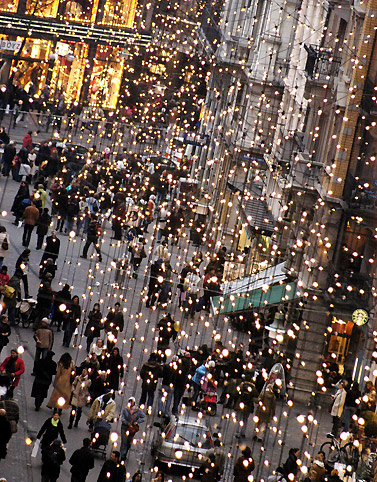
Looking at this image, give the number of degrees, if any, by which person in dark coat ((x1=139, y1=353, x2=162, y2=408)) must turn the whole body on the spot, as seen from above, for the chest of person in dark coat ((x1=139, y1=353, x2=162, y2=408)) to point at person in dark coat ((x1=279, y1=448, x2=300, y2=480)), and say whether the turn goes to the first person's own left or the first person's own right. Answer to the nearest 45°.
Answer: approximately 135° to the first person's own right

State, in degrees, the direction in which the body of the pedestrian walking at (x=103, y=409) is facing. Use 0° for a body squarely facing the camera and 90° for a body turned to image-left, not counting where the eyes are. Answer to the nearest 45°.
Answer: approximately 0°

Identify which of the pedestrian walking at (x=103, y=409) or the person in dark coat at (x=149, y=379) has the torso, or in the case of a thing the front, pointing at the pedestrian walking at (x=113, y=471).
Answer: the pedestrian walking at (x=103, y=409)

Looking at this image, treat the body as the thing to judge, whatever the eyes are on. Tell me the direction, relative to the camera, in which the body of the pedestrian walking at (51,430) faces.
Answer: toward the camera

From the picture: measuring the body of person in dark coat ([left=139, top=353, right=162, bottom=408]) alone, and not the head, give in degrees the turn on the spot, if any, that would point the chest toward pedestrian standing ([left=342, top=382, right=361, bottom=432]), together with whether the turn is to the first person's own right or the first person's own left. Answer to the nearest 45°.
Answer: approximately 90° to the first person's own right

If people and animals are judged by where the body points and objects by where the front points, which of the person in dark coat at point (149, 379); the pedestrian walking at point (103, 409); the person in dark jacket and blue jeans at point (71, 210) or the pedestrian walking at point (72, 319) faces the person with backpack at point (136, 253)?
the person in dark coat

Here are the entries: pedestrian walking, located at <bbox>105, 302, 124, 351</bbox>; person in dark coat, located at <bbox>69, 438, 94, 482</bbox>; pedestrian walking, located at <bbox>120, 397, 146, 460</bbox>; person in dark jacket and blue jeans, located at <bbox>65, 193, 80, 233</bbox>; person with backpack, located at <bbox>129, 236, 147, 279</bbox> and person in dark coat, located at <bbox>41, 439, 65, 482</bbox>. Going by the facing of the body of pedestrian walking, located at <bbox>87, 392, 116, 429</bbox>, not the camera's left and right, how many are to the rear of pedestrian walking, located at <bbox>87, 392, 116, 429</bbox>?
3

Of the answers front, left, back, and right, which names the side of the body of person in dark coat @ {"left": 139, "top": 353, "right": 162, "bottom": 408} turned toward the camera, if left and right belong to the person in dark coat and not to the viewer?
back

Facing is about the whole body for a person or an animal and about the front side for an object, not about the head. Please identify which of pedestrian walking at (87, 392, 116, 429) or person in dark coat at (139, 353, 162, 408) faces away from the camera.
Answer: the person in dark coat

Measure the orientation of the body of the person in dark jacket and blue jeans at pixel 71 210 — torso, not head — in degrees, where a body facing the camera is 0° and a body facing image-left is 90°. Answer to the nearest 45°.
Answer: approximately 180°

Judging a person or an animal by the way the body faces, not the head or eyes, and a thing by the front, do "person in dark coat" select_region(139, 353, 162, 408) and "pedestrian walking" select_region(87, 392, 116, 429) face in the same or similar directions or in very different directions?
very different directions

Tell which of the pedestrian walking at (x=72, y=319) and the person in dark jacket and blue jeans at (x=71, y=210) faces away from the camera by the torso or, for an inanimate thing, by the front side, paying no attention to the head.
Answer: the person in dark jacket and blue jeans

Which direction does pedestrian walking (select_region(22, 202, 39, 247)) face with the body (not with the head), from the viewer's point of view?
away from the camera
